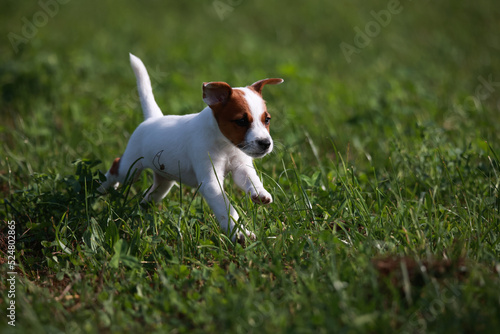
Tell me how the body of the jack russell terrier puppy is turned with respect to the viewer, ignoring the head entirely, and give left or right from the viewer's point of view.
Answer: facing the viewer and to the right of the viewer
